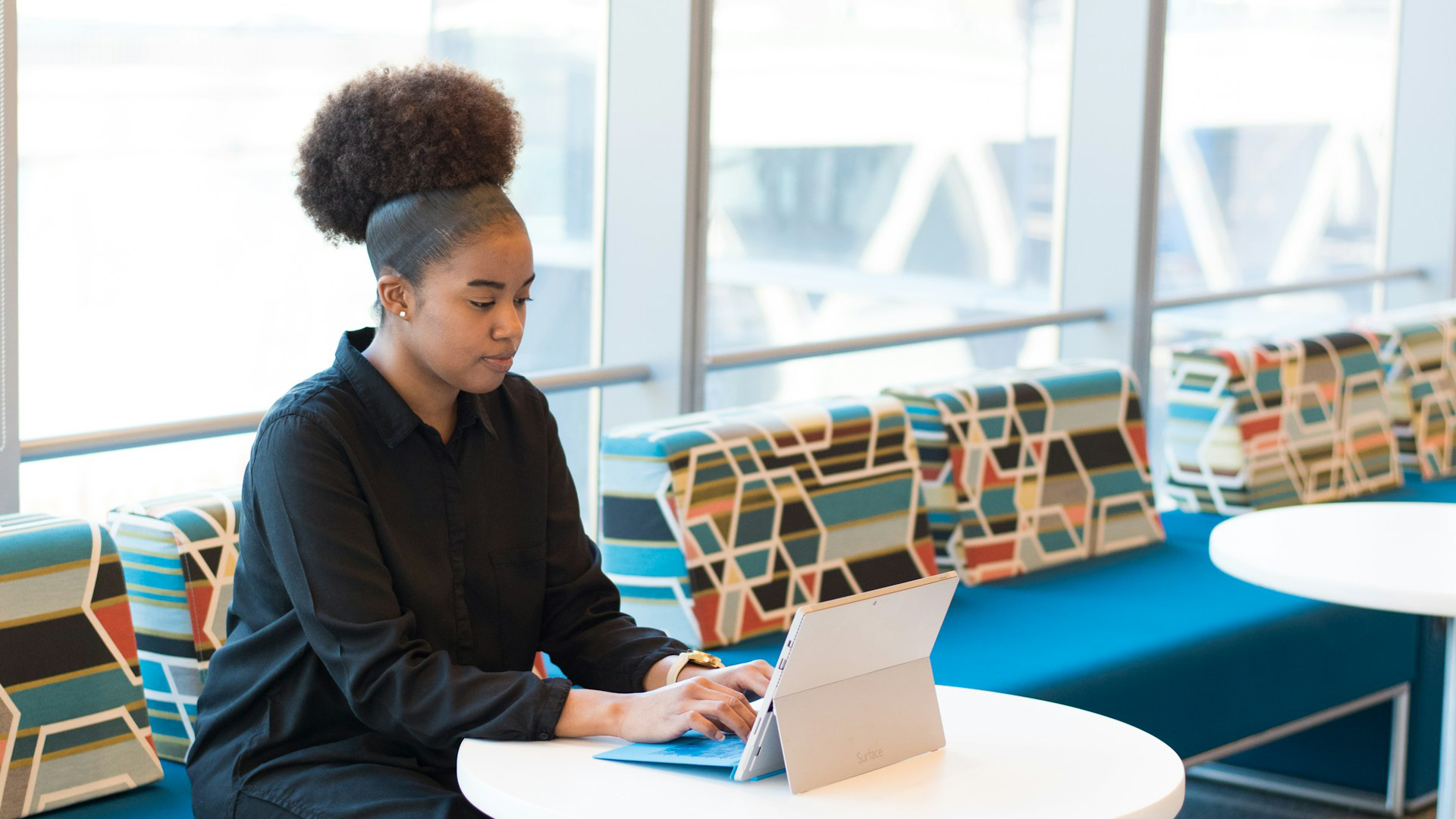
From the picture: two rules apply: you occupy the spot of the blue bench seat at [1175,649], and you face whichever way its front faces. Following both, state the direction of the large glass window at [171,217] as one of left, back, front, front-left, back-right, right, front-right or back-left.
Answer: back-right

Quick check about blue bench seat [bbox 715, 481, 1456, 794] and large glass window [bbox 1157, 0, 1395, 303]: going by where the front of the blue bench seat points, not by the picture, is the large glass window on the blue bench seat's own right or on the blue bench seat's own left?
on the blue bench seat's own left

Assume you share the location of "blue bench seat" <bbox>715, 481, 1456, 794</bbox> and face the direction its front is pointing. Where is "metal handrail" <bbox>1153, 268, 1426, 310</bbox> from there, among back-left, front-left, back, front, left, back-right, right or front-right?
back-left

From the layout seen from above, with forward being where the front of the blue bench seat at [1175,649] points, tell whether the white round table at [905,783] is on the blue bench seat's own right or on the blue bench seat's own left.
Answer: on the blue bench seat's own right

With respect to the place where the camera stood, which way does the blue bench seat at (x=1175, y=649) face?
facing the viewer and to the right of the viewer

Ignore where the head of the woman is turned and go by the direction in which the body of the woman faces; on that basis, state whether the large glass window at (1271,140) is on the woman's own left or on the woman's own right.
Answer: on the woman's own left

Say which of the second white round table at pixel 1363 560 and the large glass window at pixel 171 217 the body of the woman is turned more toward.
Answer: the second white round table

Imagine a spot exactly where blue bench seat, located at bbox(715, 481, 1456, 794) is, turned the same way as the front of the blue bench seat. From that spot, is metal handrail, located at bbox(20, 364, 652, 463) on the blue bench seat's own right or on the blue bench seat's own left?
on the blue bench seat's own right

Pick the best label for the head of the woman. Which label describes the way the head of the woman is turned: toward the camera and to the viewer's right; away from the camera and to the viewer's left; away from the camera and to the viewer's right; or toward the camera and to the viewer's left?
toward the camera and to the viewer's right
